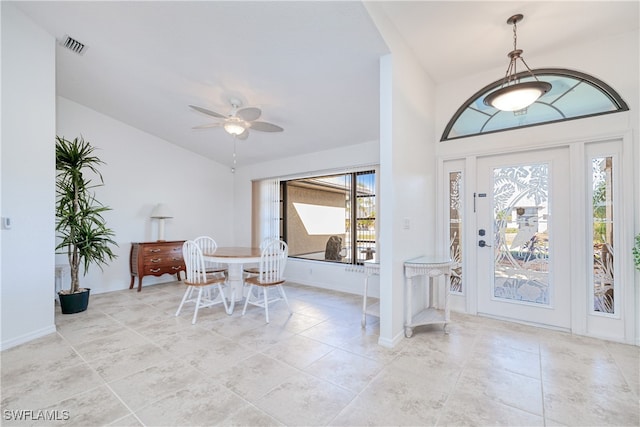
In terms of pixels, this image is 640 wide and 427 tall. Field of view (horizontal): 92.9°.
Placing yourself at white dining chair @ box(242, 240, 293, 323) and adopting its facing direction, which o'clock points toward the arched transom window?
The arched transom window is roughly at 5 o'clock from the white dining chair.

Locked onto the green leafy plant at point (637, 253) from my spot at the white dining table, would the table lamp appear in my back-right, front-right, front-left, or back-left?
back-left

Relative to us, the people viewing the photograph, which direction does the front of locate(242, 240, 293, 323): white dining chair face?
facing away from the viewer and to the left of the viewer

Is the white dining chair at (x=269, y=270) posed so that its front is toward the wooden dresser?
yes

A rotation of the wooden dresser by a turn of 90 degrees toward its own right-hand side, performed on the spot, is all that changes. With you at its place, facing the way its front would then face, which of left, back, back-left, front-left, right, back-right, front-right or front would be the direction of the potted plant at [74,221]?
front

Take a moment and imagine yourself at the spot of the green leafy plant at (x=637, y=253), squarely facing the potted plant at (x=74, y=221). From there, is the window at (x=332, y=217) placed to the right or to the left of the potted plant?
right

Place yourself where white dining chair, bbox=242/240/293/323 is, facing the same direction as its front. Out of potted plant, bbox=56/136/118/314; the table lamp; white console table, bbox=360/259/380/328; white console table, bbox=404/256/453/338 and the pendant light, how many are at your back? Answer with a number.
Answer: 3

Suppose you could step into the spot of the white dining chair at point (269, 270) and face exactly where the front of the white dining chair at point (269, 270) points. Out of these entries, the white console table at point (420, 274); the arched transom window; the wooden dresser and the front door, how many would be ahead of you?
1

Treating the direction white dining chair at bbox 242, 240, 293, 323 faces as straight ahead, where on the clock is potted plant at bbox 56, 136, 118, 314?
The potted plant is roughly at 11 o'clock from the white dining chair.

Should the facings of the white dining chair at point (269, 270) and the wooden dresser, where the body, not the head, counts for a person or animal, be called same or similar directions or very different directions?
very different directions

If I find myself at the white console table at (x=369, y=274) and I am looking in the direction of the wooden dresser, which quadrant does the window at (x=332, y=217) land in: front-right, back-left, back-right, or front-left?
front-right

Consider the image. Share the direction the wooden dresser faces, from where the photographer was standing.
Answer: facing the viewer and to the right of the viewer

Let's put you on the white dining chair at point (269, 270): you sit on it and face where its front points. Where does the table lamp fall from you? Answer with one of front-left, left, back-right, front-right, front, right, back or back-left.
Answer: front

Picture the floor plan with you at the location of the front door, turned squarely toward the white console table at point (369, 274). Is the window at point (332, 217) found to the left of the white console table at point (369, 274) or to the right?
right

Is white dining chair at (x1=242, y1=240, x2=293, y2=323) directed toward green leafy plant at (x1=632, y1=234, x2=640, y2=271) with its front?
no

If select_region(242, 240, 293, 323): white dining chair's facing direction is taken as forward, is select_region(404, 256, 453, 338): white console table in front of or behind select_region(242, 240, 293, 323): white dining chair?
behind

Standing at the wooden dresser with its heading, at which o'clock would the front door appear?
The front door is roughly at 12 o'clock from the wooden dresser.
